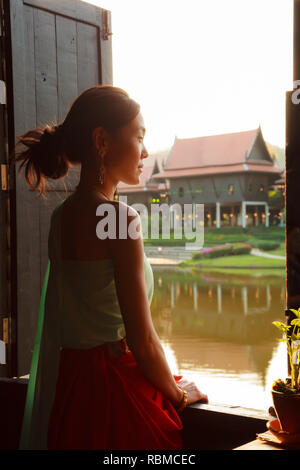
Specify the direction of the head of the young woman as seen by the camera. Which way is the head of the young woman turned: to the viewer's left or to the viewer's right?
to the viewer's right

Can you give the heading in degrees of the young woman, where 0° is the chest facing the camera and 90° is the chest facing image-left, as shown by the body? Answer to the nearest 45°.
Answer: approximately 225°

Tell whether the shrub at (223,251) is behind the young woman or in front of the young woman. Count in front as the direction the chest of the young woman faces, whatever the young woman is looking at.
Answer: in front

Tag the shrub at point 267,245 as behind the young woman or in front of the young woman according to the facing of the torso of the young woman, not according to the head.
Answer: in front

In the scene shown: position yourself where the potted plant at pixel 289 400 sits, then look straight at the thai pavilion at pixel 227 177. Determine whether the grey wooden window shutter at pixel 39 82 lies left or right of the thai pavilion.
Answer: left
